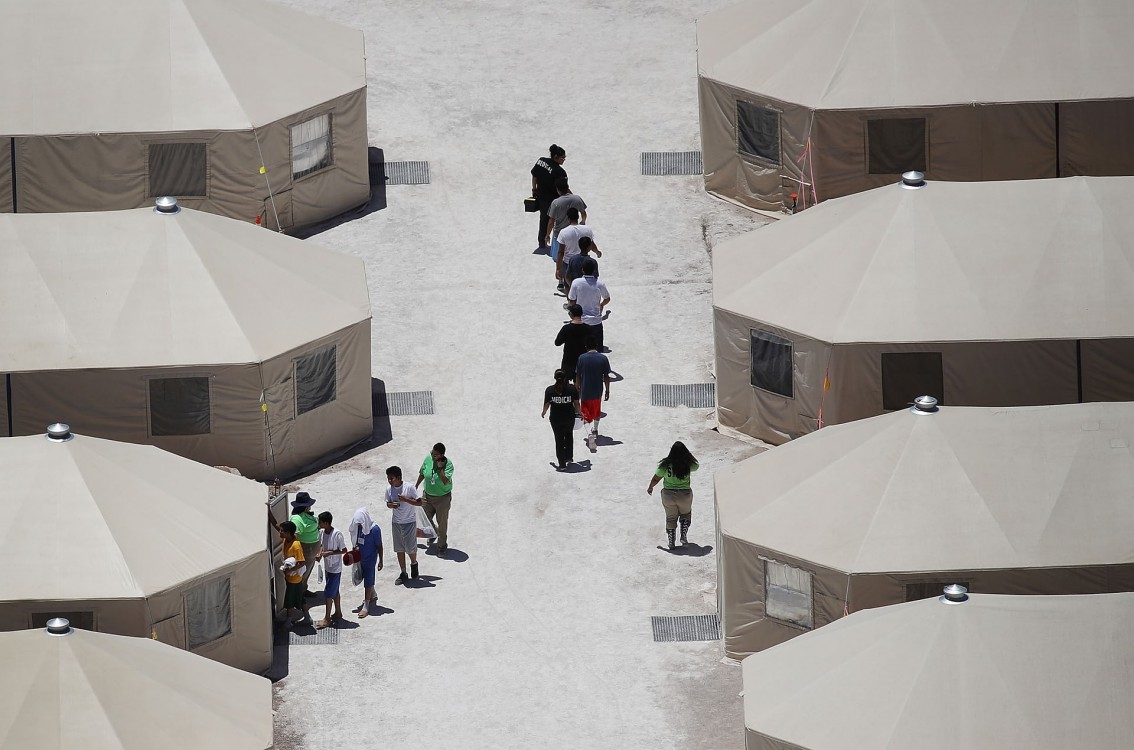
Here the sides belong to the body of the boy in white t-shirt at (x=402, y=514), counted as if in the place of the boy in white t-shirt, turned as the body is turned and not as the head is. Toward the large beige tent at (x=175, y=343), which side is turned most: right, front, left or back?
right

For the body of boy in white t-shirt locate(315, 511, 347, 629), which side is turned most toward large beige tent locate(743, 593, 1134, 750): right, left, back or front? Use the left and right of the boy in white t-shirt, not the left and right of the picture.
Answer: left

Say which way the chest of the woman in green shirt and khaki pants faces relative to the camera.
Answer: away from the camera

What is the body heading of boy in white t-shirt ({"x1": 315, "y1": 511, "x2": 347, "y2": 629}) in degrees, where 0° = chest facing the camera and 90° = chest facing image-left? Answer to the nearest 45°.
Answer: approximately 45°

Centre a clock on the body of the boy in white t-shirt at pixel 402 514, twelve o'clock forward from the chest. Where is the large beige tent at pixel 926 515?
The large beige tent is roughly at 8 o'clock from the boy in white t-shirt.

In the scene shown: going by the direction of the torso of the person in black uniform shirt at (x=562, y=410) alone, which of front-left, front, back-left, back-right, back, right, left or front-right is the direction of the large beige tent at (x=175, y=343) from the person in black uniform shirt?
left

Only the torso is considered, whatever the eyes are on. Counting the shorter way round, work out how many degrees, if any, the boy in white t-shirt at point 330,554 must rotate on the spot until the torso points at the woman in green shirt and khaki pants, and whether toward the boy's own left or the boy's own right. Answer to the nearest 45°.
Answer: approximately 135° to the boy's own left

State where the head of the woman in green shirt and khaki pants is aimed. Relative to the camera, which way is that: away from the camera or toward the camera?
away from the camera

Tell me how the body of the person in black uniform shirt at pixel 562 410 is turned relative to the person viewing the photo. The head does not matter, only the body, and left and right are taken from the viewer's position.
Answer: facing away from the viewer
